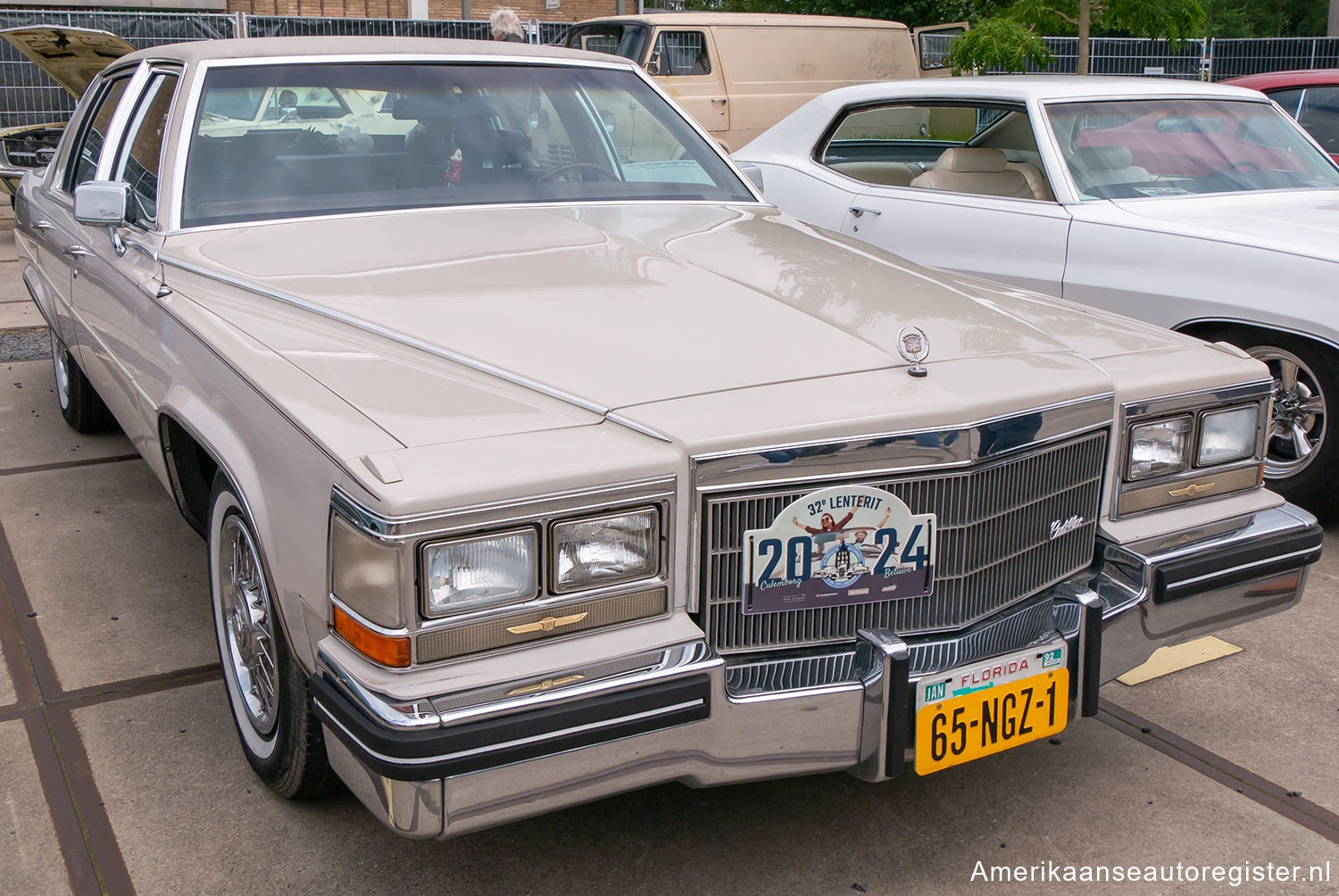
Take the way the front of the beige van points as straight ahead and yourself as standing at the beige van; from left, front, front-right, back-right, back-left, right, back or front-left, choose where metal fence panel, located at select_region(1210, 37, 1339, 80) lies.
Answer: back

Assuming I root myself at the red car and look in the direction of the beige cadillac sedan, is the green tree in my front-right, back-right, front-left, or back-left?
back-right

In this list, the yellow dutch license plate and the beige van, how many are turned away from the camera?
0

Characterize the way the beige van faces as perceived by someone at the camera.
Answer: facing the viewer and to the left of the viewer

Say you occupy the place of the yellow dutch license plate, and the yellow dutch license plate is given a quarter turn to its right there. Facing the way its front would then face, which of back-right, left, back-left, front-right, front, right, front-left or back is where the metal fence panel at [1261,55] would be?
back-right

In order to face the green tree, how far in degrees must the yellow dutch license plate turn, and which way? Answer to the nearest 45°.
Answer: approximately 135° to its left

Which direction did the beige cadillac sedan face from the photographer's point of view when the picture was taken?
facing the viewer and to the right of the viewer

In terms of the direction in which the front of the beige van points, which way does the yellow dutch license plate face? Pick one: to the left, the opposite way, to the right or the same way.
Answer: to the left

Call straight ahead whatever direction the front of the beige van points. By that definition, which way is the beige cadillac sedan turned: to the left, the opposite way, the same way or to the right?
to the left

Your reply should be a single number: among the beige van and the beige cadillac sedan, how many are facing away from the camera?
0

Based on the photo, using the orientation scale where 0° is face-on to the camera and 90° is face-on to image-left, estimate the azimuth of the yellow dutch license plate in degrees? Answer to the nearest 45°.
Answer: approximately 315°
